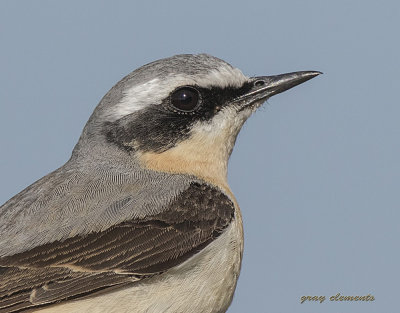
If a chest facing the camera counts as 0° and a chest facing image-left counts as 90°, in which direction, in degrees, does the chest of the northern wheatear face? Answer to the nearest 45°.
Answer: approximately 270°
